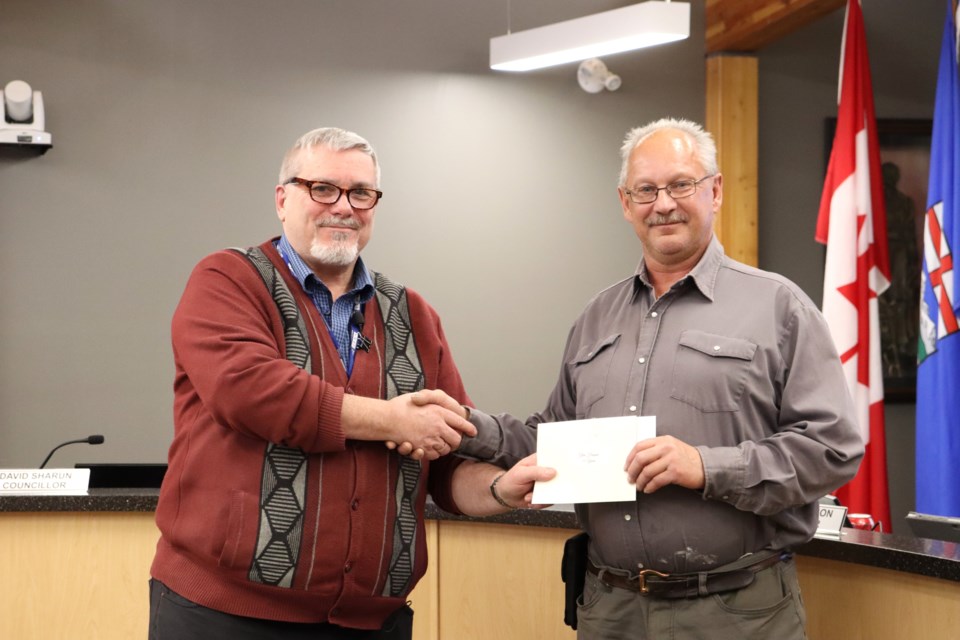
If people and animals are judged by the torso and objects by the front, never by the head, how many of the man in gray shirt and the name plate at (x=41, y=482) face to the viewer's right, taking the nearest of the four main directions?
0

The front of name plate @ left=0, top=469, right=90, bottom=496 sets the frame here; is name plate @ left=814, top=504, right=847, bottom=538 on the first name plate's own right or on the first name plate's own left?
on the first name plate's own left

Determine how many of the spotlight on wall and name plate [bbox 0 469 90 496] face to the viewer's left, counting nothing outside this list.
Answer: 0

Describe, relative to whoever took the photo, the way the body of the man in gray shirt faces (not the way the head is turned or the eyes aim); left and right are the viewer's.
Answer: facing the viewer and to the left of the viewer

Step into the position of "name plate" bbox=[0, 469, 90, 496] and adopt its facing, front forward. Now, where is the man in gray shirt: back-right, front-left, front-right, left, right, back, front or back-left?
front-left

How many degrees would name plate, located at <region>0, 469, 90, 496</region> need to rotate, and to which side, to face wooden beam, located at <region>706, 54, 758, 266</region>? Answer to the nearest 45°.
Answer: approximately 135° to its left

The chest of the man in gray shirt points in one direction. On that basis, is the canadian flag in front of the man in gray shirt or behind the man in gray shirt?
behind

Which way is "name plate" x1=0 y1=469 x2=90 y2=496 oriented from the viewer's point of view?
toward the camera

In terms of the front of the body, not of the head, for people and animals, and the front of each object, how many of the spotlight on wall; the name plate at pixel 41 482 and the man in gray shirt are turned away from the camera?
0
